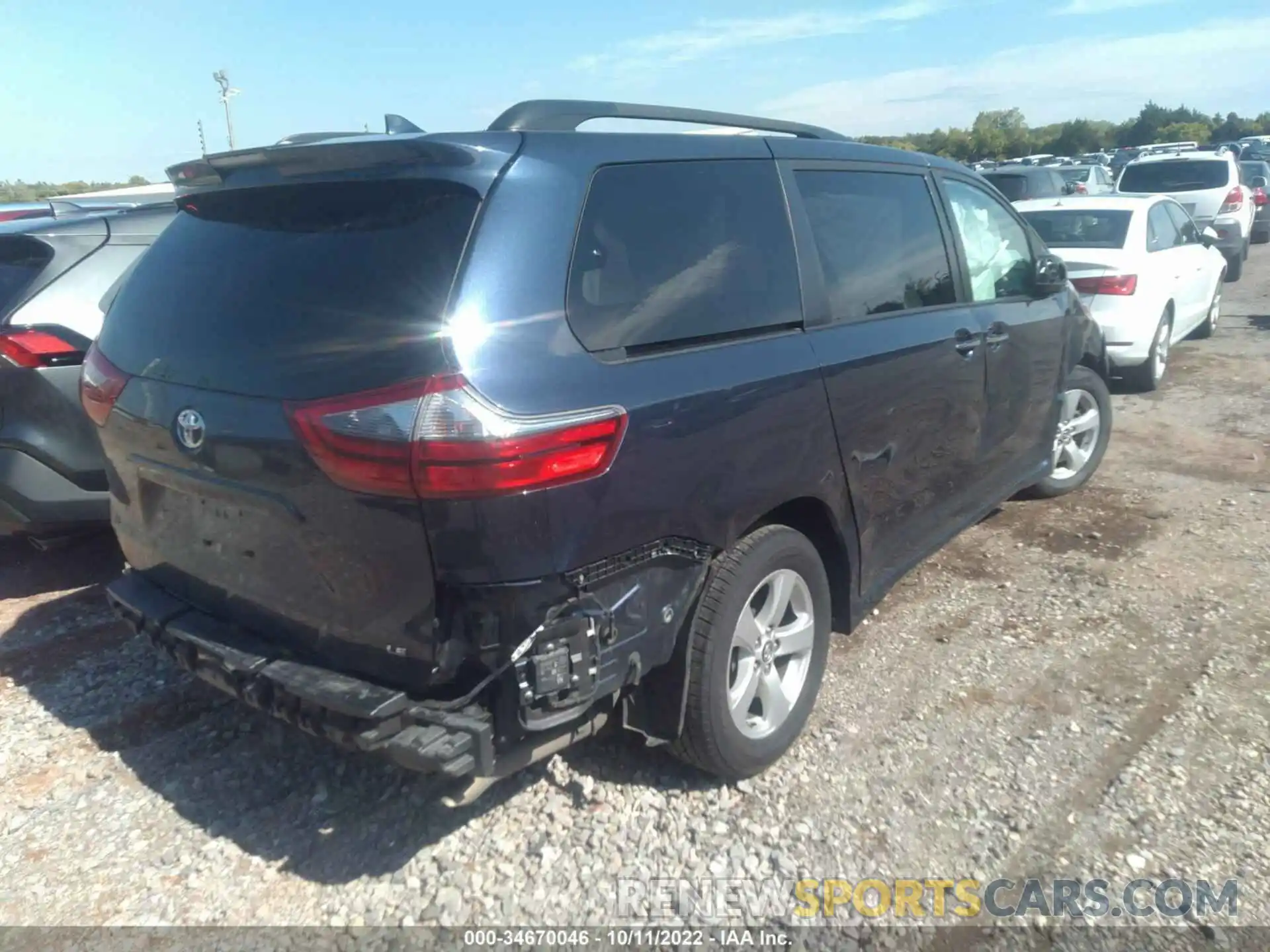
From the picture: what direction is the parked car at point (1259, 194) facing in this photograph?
away from the camera

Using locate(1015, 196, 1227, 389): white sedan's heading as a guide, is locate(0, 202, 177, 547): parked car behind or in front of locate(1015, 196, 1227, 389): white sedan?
behind

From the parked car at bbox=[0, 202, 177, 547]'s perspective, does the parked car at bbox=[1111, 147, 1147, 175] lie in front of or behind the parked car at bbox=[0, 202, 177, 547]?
in front

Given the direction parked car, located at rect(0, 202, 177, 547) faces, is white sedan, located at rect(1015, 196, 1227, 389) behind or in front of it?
in front

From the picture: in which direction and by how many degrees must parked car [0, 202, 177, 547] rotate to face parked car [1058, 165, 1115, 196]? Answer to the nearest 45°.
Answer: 0° — it already faces it

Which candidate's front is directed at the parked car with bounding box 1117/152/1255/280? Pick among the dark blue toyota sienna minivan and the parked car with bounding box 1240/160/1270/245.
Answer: the dark blue toyota sienna minivan

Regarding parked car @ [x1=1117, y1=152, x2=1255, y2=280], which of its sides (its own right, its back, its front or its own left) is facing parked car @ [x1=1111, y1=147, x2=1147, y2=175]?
front

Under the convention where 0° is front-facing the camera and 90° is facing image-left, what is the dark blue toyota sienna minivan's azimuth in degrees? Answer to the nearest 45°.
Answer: approximately 225°

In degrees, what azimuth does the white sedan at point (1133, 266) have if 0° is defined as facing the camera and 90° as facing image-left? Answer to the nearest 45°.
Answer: approximately 225°

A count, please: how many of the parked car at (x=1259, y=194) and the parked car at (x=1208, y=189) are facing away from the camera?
2

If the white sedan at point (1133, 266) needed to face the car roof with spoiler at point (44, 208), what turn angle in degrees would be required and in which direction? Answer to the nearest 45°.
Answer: approximately 180°

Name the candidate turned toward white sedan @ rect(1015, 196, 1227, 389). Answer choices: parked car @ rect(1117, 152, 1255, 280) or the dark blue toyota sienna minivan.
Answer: the dark blue toyota sienna minivan

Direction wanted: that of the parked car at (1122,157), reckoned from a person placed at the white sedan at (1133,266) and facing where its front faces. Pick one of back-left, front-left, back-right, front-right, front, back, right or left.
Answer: front-left
